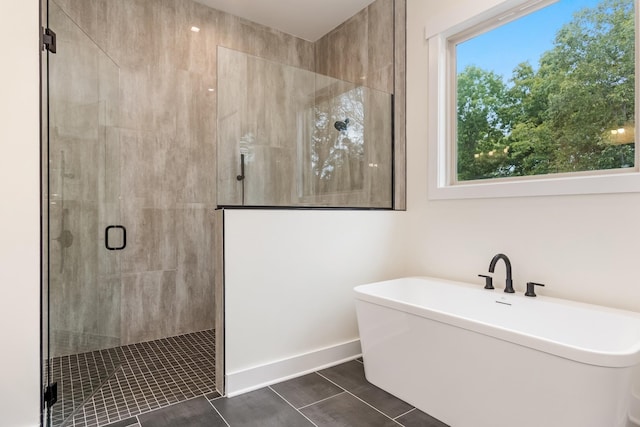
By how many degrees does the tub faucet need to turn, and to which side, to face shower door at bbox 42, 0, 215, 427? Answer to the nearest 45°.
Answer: approximately 45° to its right

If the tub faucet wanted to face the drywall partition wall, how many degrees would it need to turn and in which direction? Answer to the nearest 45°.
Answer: approximately 45° to its right

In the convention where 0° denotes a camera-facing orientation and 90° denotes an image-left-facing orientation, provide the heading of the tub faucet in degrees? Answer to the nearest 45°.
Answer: approximately 45°
